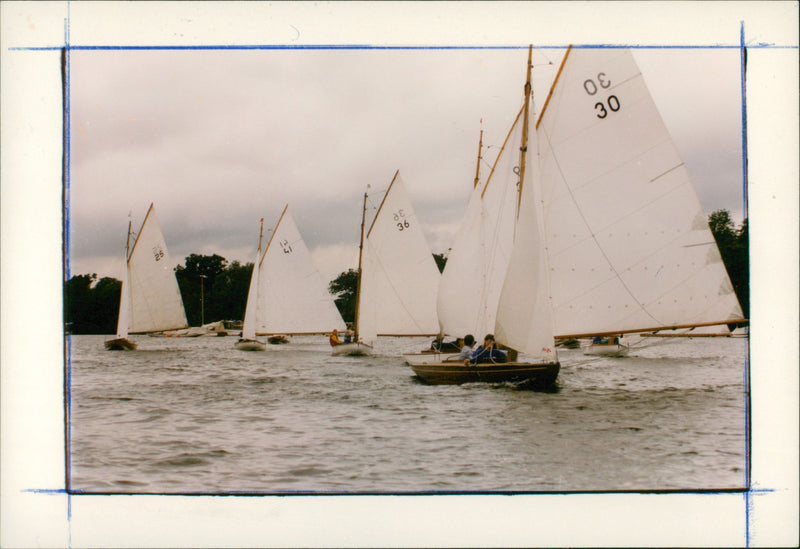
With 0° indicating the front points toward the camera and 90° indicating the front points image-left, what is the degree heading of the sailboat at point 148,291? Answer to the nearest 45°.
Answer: approximately 45°

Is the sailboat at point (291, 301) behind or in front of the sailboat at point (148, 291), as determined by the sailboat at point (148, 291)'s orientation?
behind
